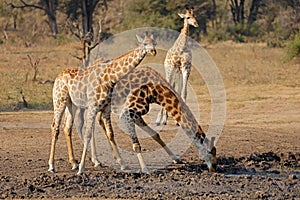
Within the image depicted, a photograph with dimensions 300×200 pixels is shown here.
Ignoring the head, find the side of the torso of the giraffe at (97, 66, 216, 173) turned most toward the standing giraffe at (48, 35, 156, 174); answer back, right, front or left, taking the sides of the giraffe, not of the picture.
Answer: back

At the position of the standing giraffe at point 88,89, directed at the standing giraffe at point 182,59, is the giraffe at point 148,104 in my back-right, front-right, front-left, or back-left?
front-right

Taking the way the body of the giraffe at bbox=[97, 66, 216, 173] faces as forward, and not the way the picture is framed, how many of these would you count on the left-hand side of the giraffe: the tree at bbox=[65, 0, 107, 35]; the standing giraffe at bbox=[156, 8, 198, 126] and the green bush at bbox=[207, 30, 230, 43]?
3

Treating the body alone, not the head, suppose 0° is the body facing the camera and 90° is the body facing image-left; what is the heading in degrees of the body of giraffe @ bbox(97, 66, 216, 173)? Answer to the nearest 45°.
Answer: approximately 270°

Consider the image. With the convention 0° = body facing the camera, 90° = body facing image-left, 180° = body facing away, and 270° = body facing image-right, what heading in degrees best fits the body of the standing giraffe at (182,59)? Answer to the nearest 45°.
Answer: approximately 315°

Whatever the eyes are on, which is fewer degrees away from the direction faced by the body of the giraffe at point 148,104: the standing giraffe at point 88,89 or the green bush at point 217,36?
the green bush

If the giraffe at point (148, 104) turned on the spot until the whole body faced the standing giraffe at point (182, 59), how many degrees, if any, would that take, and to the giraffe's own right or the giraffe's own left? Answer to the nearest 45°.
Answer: approximately 90° to the giraffe's own left

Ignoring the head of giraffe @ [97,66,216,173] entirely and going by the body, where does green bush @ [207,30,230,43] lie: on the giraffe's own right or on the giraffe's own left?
on the giraffe's own left

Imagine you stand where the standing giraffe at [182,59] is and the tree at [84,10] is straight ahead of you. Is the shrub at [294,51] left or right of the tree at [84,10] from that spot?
right

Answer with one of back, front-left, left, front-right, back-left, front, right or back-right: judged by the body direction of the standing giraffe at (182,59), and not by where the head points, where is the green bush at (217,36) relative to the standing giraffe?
back-left

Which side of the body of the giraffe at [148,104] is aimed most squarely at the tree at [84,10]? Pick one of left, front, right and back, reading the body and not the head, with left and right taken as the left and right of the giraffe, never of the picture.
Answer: left

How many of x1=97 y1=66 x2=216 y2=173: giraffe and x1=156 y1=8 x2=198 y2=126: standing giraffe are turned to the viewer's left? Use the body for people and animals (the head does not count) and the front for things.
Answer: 0

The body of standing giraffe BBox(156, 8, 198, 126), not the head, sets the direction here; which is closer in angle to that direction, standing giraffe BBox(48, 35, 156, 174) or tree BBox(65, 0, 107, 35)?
the standing giraffe
